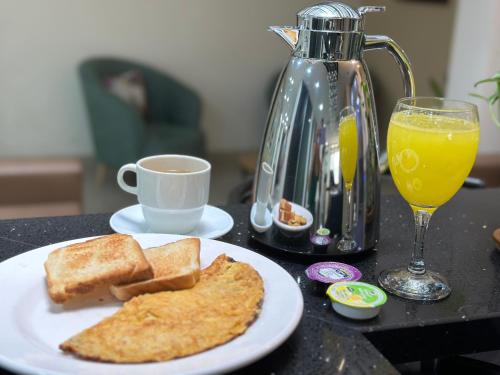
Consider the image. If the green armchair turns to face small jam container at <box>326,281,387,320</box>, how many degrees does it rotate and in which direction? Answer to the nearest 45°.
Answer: approximately 45° to its right

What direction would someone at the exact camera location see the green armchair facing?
facing the viewer and to the right of the viewer

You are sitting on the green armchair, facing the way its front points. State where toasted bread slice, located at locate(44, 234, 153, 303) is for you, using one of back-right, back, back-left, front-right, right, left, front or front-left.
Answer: front-right

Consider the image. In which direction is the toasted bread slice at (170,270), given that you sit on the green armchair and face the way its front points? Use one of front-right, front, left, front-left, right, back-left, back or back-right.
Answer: front-right

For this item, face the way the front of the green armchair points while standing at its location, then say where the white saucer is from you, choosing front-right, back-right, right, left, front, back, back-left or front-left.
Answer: front-right

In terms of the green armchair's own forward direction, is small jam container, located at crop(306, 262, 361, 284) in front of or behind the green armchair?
in front

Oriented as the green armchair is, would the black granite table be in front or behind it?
in front

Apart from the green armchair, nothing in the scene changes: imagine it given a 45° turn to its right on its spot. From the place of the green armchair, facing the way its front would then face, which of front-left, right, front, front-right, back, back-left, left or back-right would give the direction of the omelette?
front
